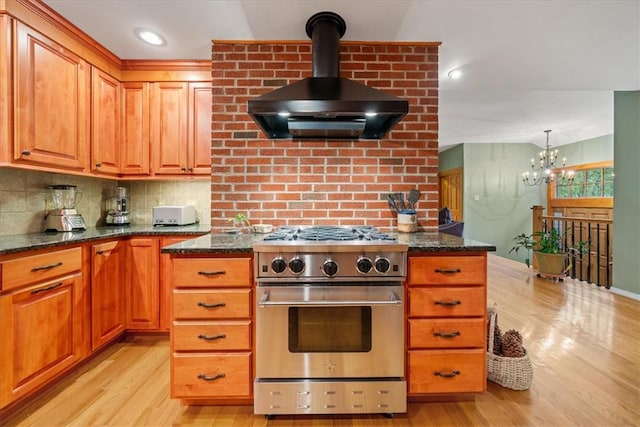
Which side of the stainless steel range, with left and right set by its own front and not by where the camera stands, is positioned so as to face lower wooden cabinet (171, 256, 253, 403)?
right

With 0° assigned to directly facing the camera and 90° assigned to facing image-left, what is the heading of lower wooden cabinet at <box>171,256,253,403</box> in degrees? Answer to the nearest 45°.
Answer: approximately 0°

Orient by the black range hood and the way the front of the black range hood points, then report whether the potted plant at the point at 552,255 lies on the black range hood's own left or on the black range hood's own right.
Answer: on the black range hood's own left

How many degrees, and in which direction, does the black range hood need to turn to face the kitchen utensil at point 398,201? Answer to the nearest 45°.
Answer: approximately 135° to its left

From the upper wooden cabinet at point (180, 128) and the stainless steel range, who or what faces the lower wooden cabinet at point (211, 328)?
the upper wooden cabinet
